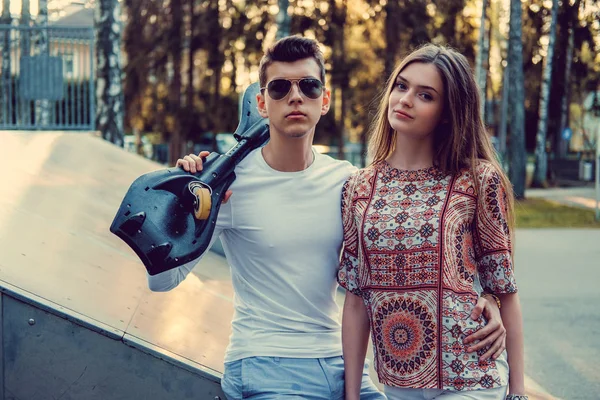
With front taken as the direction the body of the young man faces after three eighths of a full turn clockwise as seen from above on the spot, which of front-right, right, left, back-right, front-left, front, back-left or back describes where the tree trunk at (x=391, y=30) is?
front-right

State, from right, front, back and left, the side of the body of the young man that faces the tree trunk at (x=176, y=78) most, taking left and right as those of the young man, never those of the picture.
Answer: back

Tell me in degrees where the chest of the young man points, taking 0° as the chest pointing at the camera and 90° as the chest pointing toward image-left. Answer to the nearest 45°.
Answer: approximately 0°

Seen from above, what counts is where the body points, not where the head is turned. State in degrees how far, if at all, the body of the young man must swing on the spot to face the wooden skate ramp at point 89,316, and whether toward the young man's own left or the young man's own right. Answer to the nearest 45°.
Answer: approximately 135° to the young man's own right

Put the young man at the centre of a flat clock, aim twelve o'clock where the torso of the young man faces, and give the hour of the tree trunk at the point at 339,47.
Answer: The tree trunk is roughly at 6 o'clock from the young man.
